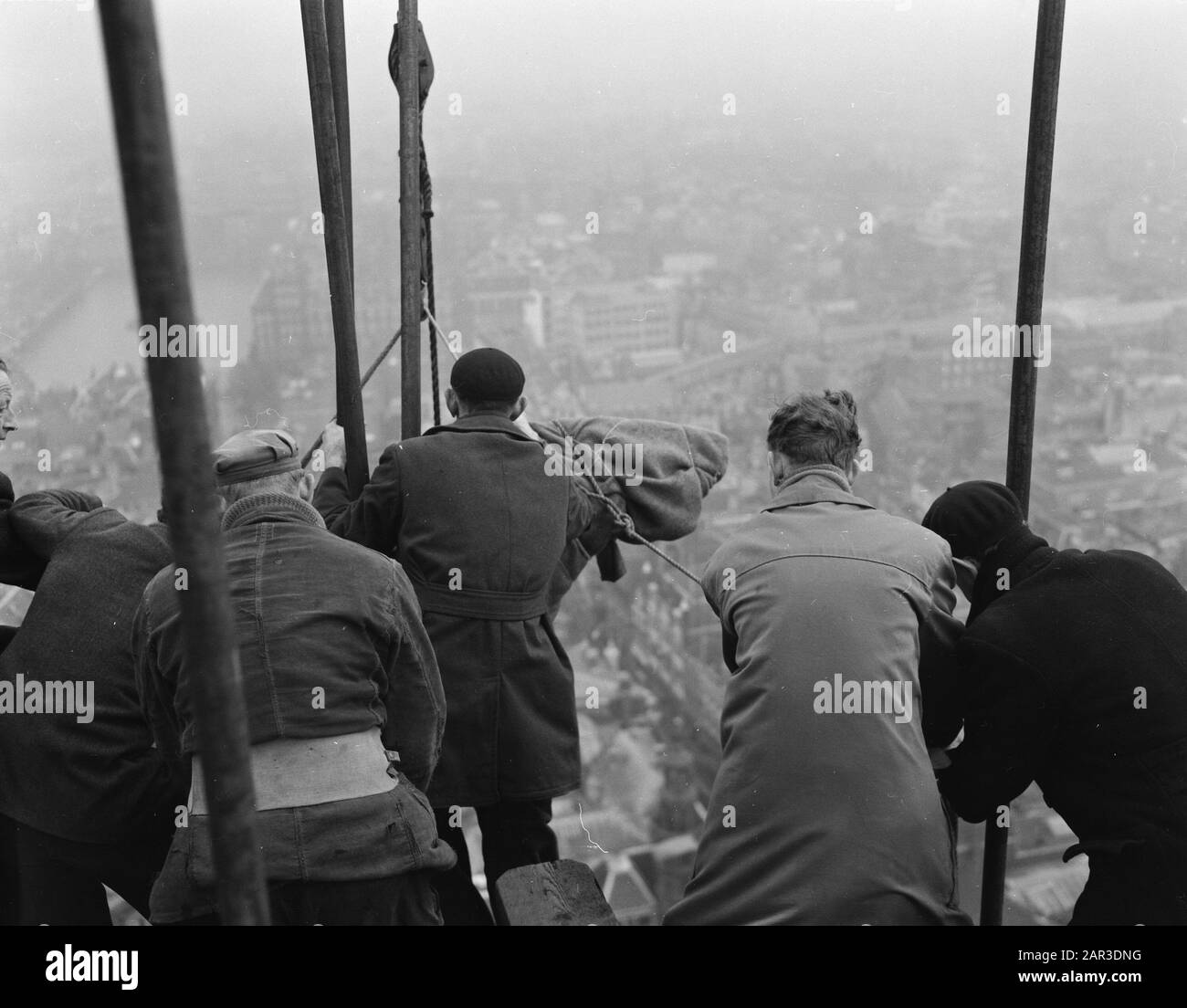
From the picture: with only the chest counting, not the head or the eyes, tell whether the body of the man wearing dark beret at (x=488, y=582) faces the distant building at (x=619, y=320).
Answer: yes

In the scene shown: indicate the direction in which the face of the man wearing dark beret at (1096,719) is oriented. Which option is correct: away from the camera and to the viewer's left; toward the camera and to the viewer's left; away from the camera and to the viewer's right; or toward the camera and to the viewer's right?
away from the camera and to the viewer's left

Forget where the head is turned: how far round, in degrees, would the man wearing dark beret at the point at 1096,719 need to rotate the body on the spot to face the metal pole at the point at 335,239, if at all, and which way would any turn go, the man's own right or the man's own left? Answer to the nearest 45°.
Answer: approximately 45° to the man's own left

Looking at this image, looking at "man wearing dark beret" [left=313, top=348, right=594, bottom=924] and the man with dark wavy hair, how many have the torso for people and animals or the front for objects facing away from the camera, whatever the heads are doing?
2

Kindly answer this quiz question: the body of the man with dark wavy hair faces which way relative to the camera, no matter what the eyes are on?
away from the camera

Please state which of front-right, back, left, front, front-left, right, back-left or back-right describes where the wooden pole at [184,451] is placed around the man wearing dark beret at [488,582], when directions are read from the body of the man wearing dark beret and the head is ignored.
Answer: back

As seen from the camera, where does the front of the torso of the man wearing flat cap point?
away from the camera

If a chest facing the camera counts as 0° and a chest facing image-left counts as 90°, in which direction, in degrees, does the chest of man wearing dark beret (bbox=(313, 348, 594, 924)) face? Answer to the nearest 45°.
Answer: approximately 180°
